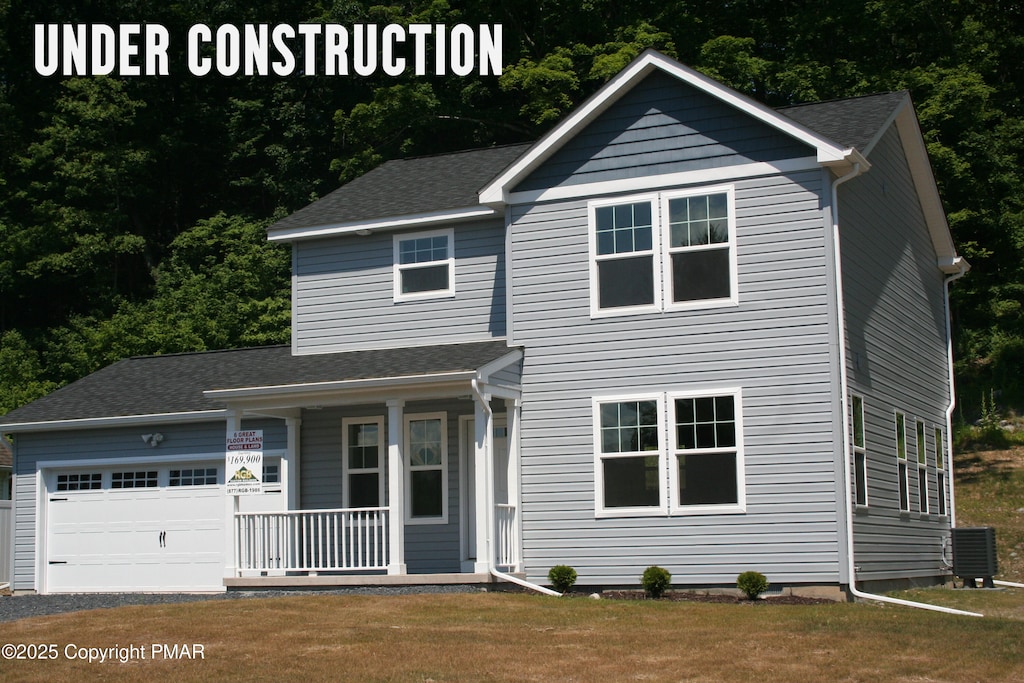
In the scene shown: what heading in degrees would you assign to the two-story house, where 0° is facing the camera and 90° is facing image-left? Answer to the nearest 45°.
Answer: approximately 45°

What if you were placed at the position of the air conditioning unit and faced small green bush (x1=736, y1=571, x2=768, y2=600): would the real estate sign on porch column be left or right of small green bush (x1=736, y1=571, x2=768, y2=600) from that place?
right
